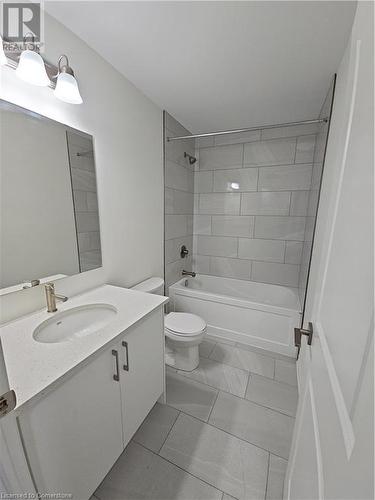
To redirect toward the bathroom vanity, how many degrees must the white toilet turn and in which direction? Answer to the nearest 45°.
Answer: approximately 90° to its right

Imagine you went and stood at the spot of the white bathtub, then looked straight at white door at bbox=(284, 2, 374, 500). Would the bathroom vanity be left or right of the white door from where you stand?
right

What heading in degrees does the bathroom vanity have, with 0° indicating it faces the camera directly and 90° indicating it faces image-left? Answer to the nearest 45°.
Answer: approximately 315°
